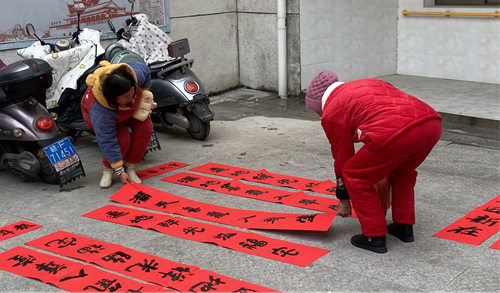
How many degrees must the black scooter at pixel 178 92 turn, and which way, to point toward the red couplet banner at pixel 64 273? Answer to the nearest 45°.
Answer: approximately 135° to its left

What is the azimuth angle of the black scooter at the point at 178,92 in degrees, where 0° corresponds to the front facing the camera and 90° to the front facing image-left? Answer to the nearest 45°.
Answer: approximately 135°

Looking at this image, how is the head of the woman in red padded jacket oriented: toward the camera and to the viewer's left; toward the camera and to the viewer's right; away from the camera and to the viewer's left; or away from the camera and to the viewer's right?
away from the camera and to the viewer's left

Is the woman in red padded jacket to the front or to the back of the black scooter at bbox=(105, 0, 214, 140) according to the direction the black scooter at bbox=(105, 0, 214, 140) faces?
to the back

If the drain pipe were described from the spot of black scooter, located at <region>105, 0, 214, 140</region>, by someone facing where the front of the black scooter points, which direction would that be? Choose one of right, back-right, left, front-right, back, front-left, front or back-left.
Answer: right

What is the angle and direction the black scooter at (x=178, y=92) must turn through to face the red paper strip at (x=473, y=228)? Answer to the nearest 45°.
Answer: approximately 180°

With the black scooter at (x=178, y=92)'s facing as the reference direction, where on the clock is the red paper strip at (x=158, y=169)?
The red paper strip is roughly at 8 o'clock from the black scooter.
